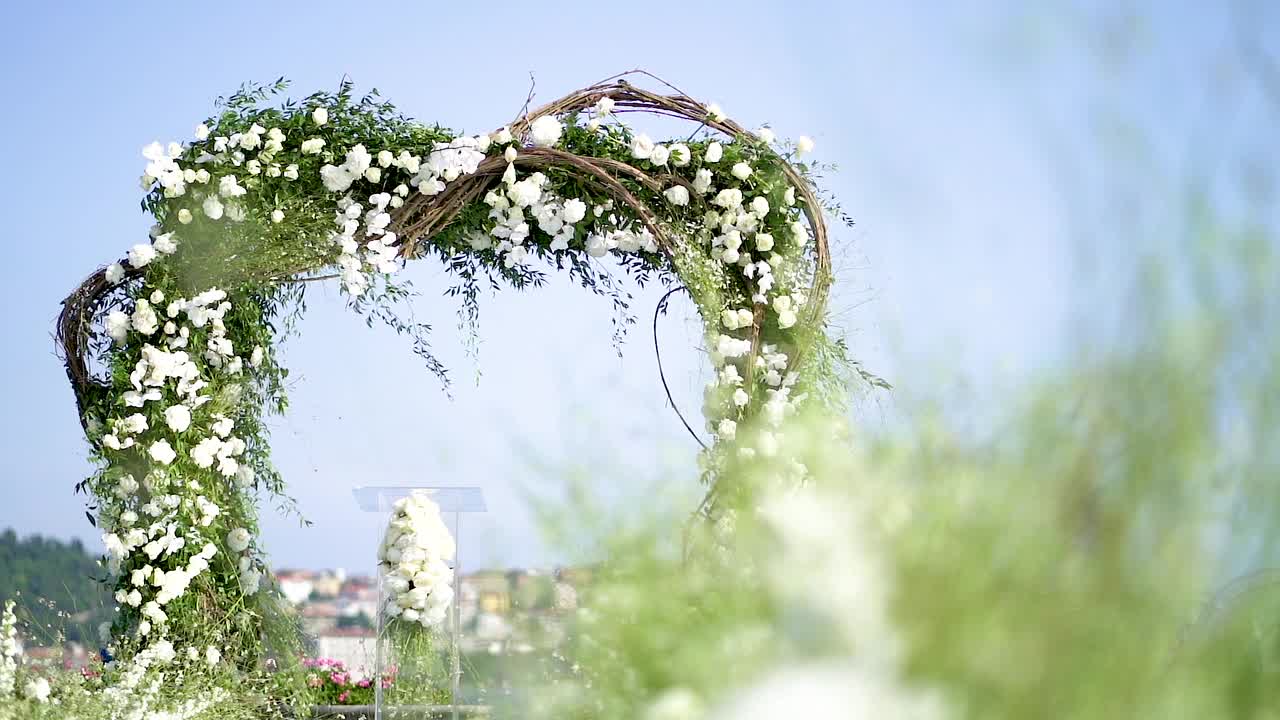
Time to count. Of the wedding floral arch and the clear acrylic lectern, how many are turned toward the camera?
2

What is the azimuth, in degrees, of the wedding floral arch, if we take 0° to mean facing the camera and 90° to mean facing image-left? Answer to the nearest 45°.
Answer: approximately 0°

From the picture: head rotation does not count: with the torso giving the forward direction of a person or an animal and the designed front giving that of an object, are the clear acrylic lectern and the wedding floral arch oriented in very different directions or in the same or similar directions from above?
same or similar directions

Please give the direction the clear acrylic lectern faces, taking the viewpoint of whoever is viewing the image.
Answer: facing the viewer
